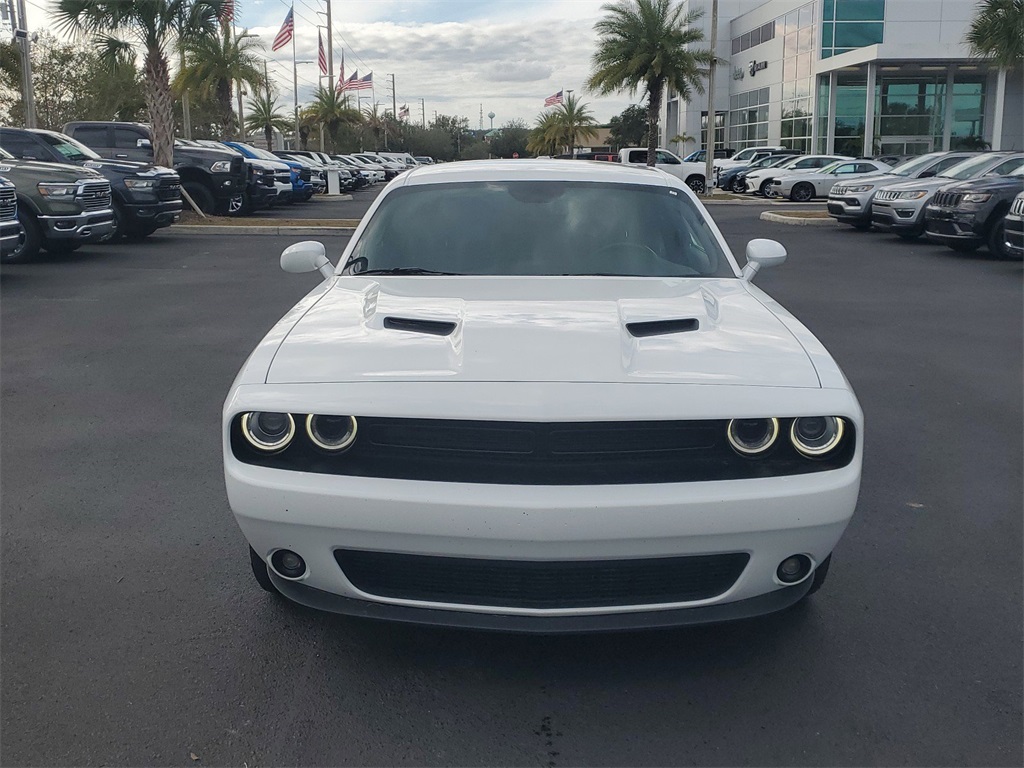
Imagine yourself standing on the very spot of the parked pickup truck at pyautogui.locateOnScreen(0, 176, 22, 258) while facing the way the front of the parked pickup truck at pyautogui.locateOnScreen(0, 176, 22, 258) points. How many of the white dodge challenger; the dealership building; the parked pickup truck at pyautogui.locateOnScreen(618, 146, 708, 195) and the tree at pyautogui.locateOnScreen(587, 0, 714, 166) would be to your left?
3

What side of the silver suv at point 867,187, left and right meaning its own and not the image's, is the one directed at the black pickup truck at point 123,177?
front

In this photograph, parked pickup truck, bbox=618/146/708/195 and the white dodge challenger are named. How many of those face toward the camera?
1

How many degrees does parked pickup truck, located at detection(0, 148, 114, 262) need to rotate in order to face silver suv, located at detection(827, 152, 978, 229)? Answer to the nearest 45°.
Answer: approximately 45° to its left

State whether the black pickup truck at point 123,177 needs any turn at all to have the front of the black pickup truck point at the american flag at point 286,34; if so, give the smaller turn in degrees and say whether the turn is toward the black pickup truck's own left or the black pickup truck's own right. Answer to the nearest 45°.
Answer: approximately 135° to the black pickup truck's own left

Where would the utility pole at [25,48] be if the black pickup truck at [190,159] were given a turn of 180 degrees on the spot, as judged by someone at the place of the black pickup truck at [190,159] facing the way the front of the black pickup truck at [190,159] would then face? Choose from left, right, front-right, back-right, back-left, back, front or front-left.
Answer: front

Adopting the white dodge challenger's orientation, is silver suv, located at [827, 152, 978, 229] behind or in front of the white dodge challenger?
behind

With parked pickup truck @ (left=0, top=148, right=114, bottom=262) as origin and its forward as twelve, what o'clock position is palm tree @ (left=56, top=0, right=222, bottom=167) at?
The palm tree is roughly at 8 o'clock from the parked pickup truck.

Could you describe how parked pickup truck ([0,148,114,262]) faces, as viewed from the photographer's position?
facing the viewer and to the right of the viewer

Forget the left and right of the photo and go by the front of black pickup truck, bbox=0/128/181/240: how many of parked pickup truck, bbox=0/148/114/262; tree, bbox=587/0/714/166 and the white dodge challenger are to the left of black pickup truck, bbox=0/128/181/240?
1

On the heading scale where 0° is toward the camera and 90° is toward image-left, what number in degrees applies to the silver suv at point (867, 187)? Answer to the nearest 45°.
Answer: approximately 45°

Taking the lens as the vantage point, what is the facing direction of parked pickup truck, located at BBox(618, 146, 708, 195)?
facing to the right of the viewer

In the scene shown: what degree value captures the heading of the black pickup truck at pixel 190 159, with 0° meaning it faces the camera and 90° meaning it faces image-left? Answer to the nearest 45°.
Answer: approximately 315°

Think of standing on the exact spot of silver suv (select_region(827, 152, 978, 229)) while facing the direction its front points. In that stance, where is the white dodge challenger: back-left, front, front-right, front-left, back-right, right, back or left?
front-left

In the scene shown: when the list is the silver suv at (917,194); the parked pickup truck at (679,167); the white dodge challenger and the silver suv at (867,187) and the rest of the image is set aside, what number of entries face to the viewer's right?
1

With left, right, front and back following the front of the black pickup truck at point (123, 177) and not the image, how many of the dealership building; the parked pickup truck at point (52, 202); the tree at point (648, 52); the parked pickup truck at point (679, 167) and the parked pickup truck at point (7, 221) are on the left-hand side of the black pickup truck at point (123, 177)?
3

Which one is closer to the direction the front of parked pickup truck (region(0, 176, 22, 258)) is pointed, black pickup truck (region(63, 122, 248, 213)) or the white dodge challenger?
the white dodge challenger

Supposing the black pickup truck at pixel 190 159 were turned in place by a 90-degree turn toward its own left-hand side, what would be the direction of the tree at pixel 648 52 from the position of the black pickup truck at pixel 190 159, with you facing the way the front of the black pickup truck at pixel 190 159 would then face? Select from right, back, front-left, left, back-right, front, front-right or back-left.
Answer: front
